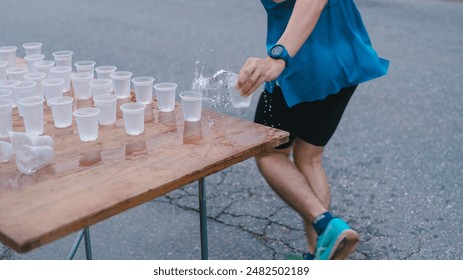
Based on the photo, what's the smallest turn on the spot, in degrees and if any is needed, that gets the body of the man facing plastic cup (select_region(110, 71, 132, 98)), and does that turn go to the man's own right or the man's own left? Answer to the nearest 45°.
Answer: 0° — they already face it

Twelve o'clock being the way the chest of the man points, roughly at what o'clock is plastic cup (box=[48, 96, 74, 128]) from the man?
The plastic cup is roughly at 11 o'clock from the man.

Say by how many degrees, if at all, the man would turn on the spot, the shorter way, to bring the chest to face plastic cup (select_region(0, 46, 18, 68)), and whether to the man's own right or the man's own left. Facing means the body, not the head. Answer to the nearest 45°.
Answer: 0° — they already face it

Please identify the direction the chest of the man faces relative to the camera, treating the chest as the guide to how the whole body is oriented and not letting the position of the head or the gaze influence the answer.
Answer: to the viewer's left

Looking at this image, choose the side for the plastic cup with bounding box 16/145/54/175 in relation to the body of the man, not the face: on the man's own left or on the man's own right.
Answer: on the man's own left

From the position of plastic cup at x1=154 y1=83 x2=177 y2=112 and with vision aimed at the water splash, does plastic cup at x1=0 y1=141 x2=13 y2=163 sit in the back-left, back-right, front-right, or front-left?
back-right
